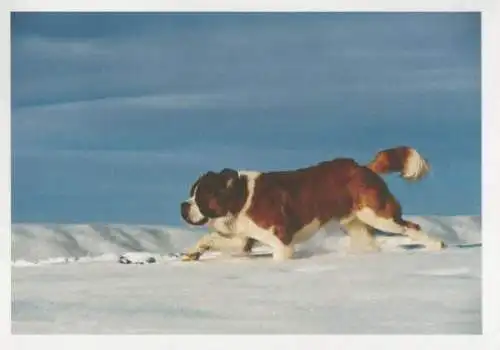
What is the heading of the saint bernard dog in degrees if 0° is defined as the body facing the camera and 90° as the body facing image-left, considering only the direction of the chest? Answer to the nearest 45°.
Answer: approximately 90°
